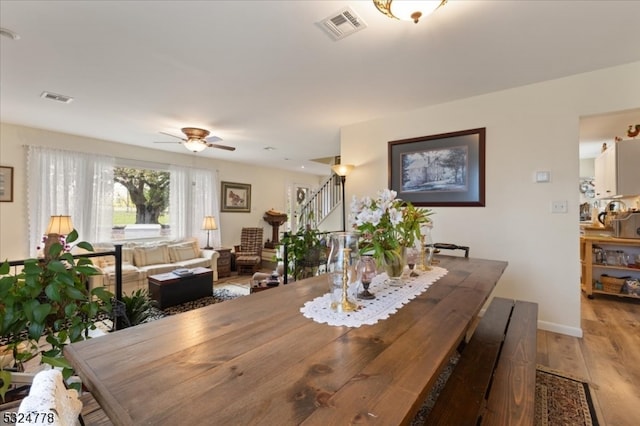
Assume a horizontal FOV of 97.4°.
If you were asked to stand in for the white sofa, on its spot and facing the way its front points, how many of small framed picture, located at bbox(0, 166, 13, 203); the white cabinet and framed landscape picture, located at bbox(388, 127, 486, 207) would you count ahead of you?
2

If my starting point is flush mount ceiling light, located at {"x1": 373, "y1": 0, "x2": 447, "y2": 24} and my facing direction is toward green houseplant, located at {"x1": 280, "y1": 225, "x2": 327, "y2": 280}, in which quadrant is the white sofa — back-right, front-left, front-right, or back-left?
front-left

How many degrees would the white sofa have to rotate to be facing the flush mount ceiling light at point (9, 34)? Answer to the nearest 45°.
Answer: approximately 45° to its right

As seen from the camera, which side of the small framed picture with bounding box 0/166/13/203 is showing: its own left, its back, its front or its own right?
front

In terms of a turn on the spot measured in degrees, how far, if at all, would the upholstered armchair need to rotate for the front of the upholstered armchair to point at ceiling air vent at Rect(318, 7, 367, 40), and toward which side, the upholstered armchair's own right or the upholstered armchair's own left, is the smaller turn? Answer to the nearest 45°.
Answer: approximately 45° to the upholstered armchair's own left

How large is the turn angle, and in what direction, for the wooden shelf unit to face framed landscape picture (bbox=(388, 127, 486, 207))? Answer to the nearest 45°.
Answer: approximately 45° to its right

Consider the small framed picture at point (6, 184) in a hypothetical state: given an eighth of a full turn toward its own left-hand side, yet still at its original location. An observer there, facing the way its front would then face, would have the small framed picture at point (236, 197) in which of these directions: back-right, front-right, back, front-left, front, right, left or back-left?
front-left

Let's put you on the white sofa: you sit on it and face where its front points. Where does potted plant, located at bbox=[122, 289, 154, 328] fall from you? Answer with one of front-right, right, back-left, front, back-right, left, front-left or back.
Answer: front-right

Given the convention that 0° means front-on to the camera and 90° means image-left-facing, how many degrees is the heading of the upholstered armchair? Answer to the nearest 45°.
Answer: approximately 45°

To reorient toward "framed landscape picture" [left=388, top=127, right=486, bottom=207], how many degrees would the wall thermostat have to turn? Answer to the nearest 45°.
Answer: approximately 90° to its right

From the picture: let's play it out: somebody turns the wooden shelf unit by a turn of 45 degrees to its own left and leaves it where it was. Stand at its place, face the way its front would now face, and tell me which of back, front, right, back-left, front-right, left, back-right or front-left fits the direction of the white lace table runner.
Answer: front-right
